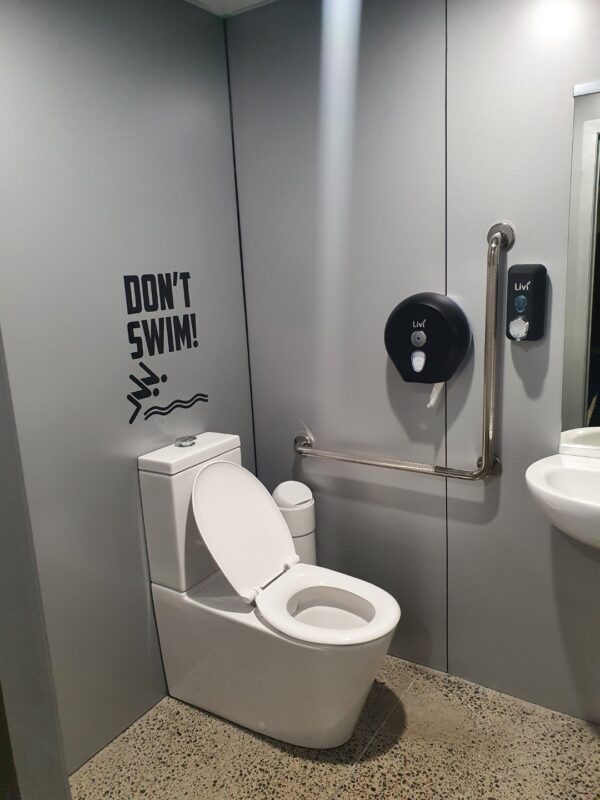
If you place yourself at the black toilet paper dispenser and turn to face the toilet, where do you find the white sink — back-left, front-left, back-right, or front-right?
back-left

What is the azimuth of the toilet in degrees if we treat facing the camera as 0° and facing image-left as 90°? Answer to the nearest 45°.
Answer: approximately 315°

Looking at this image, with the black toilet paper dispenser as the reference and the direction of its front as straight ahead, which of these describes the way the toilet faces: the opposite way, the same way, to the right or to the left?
to the left

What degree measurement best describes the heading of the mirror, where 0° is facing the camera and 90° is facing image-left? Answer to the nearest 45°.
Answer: approximately 45°

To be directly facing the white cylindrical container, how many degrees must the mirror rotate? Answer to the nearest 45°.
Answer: approximately 45° to its right
